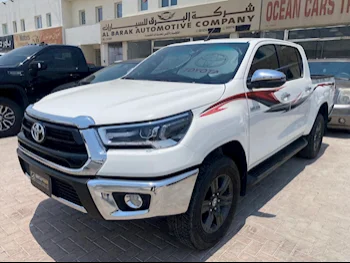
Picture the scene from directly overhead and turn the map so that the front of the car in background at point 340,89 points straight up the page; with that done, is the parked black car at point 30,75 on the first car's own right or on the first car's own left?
on the first car's own right

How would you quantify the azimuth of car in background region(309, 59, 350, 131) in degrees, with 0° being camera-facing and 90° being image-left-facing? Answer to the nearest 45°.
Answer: approximately 0°

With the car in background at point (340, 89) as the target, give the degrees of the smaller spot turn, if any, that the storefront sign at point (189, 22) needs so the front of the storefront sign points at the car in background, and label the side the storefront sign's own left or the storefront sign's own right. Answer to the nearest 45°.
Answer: approximately 45° to the storefront sign's own left

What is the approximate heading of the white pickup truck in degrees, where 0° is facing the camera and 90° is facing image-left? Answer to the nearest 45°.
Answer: approximately 45°

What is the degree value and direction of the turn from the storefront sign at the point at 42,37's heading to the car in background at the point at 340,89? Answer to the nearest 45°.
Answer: approximately 45° to its left

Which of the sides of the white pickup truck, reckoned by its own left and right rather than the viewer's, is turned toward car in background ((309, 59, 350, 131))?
back

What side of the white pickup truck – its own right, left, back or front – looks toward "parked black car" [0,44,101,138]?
right

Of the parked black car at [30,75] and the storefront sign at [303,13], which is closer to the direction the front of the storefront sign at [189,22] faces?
the parked black car
